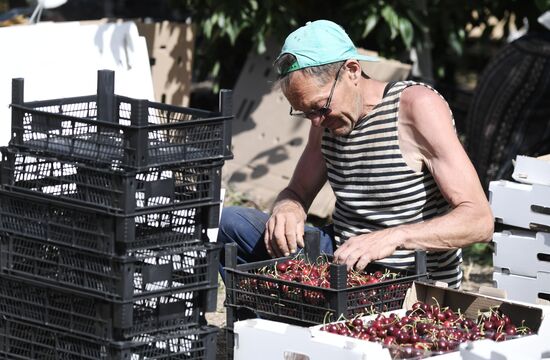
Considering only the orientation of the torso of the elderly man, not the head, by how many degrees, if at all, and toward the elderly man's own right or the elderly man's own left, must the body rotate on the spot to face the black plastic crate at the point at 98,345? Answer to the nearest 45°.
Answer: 0° — they already face it

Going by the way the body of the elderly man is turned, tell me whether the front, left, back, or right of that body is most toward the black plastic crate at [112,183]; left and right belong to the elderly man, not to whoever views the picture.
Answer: front

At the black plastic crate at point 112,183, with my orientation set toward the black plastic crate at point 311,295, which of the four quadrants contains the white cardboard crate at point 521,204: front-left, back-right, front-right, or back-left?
front-left

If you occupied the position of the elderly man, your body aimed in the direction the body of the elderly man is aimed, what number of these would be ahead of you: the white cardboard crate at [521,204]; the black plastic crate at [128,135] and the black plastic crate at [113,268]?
2

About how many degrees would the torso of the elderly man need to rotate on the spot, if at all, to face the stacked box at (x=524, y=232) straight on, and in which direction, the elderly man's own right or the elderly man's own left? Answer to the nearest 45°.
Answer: approximately 180°

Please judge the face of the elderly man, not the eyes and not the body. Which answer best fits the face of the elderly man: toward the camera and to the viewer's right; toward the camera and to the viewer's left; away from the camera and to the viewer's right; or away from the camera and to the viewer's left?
toward the camera and to the viewer's left

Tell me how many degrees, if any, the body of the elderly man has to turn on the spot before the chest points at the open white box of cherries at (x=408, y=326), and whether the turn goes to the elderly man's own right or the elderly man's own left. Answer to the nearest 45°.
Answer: approximately 45° to the elderly man's own left

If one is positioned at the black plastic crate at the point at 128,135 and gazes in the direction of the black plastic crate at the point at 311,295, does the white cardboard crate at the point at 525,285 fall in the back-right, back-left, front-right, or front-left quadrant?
front-left

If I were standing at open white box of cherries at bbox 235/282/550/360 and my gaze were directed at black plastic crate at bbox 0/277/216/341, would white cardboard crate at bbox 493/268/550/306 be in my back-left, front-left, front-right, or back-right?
back-right

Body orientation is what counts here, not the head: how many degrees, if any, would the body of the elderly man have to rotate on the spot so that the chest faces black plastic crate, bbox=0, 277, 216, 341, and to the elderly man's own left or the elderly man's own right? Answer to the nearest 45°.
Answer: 0° — they already face it

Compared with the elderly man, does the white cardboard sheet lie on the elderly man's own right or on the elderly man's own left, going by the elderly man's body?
on the elderly man's own right

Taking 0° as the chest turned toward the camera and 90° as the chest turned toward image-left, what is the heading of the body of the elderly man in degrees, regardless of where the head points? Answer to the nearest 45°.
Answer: approximately 45°

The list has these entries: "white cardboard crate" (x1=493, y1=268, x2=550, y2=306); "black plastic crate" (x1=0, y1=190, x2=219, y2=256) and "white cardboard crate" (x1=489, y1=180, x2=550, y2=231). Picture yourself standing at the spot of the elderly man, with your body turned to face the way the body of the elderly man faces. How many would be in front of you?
1

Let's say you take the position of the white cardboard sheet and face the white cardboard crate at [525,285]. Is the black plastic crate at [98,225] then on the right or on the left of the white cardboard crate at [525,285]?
right

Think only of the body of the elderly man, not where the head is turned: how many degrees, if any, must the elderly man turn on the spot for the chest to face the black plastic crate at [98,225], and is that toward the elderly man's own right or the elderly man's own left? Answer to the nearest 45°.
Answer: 0° — they already face it

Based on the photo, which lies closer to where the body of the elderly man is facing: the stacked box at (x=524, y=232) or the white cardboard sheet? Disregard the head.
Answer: the white cardboard sheet

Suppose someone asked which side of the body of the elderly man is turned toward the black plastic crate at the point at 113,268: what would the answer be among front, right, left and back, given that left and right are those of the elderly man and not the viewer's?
front

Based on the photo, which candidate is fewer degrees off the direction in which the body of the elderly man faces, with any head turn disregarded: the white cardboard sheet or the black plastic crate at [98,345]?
the black plastic crate

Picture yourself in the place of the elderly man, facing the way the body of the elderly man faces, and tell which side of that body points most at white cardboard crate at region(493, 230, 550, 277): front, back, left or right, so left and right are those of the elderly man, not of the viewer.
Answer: back
